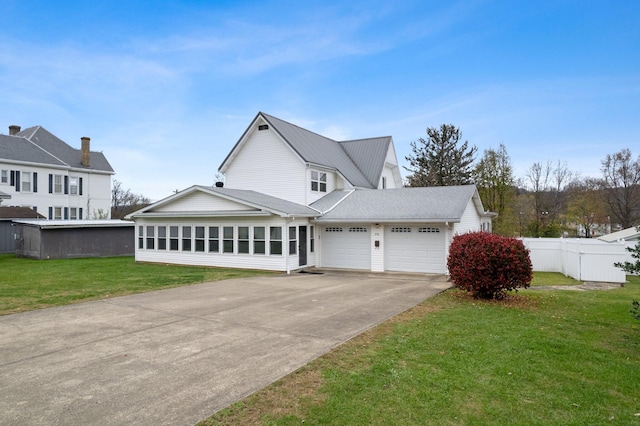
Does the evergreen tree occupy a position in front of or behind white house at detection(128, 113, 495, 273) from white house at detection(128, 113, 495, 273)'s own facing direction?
behind

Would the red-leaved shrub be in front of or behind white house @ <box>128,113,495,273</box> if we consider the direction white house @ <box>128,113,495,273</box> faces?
in front

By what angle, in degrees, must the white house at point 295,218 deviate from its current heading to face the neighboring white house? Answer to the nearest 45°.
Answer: approximately 135° to its right

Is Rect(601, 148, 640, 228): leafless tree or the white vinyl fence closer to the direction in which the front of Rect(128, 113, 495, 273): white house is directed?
the white vinyl fence

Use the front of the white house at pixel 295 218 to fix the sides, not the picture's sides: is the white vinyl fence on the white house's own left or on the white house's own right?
on the white house's own left

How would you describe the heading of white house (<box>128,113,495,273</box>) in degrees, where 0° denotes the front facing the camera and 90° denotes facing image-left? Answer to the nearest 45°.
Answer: approximately 0°

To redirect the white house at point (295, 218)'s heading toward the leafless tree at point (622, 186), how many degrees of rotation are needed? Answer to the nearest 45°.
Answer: approximately 135° to its left
